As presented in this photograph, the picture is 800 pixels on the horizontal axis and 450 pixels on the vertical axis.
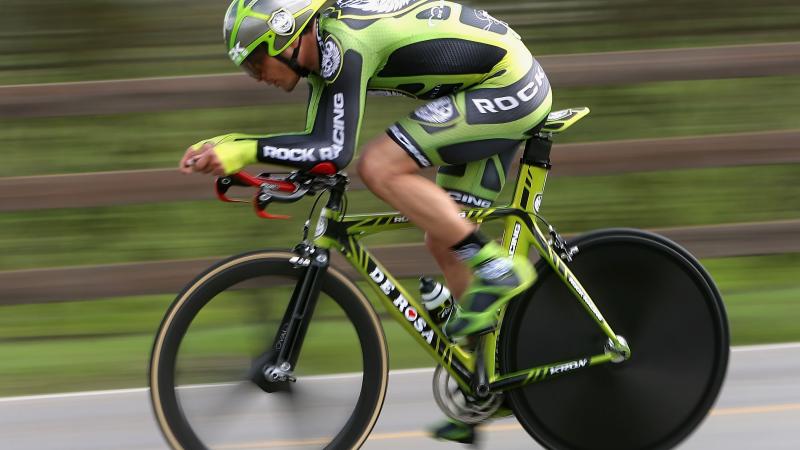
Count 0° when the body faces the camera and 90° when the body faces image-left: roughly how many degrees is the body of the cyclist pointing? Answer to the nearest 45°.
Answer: approximately 90°

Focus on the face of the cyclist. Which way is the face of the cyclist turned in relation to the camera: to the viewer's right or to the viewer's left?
to the viewer's left

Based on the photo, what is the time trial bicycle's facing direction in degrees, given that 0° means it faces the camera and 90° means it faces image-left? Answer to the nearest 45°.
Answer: approximately 90°
